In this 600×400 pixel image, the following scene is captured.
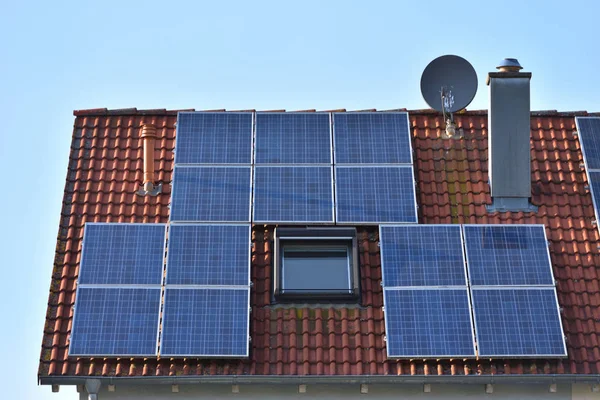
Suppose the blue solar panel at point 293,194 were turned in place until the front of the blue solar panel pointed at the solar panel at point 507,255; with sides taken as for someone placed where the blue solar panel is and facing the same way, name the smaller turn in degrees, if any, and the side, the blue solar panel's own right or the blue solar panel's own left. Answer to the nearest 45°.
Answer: approximately 90° to the blue solar panel's own left

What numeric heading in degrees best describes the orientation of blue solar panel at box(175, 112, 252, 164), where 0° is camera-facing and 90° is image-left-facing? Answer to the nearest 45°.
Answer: approximately 0°

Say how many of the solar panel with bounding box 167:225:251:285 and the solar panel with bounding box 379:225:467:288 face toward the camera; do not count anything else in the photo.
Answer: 2

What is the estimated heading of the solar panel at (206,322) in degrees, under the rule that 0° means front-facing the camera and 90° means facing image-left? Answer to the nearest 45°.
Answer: approximately 0°
